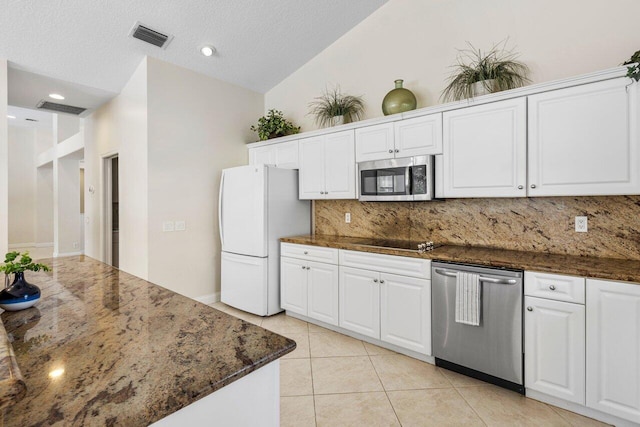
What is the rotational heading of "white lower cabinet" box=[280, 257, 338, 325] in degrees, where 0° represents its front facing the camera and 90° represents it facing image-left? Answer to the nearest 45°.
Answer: approximately 45°

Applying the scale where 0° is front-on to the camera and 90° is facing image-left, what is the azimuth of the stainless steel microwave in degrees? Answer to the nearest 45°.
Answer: approximately 45°

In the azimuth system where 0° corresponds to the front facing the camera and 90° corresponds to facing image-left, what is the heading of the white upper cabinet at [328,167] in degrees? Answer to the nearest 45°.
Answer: approximately 45°

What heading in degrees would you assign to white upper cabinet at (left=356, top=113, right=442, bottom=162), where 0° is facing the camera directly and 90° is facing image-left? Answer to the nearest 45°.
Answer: approximately 45°

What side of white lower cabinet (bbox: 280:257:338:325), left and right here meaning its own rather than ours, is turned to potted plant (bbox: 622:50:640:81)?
left

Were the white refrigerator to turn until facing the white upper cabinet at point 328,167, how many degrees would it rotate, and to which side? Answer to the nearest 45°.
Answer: approximately 90° to its left

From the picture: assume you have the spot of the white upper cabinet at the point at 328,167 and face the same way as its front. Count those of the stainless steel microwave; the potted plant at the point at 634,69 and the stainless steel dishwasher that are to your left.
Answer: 3
